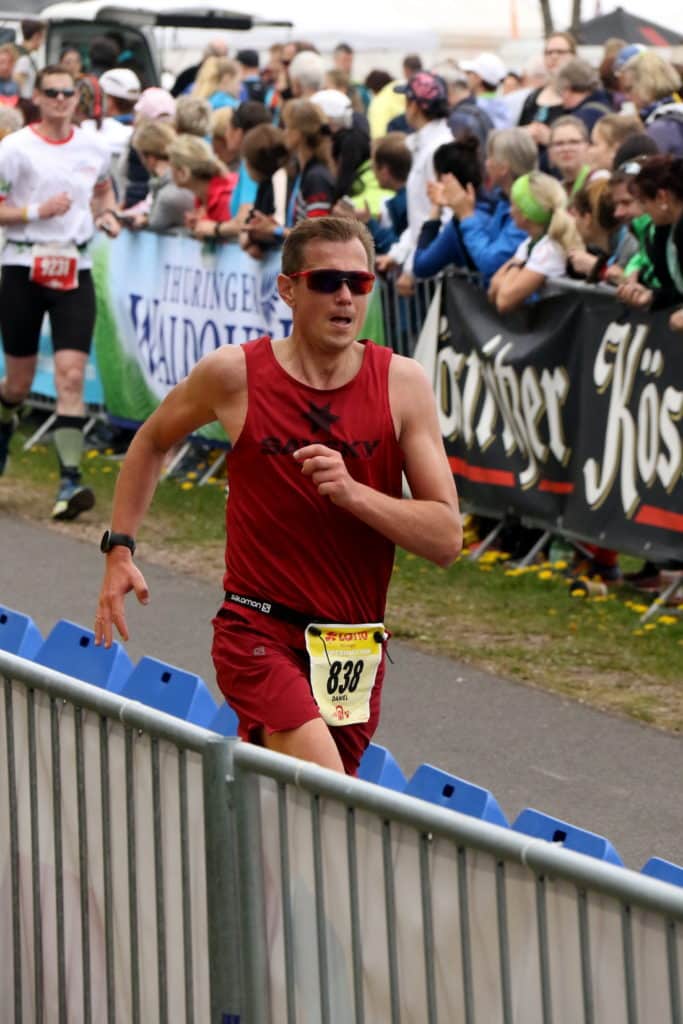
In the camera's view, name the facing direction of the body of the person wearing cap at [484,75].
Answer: to the viewer's left

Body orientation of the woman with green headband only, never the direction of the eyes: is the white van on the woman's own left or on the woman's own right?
on the woman's own right

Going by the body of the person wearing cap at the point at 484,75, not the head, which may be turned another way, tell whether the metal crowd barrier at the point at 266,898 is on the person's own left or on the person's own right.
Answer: on the person's own left

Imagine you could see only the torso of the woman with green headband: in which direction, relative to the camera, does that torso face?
to the viewer's left
